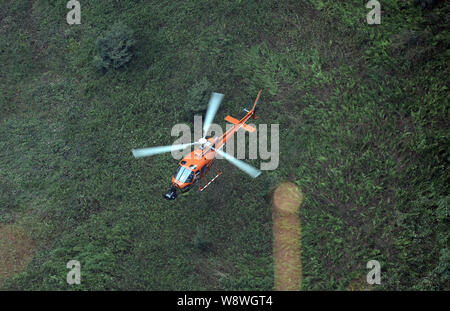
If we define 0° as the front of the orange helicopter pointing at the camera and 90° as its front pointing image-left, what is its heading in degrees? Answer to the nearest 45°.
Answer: approximately 45°
